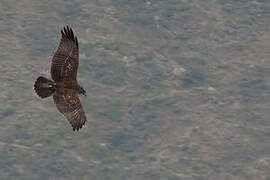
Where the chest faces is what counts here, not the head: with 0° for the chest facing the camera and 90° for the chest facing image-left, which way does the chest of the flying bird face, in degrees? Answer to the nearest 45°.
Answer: approximately 270°
